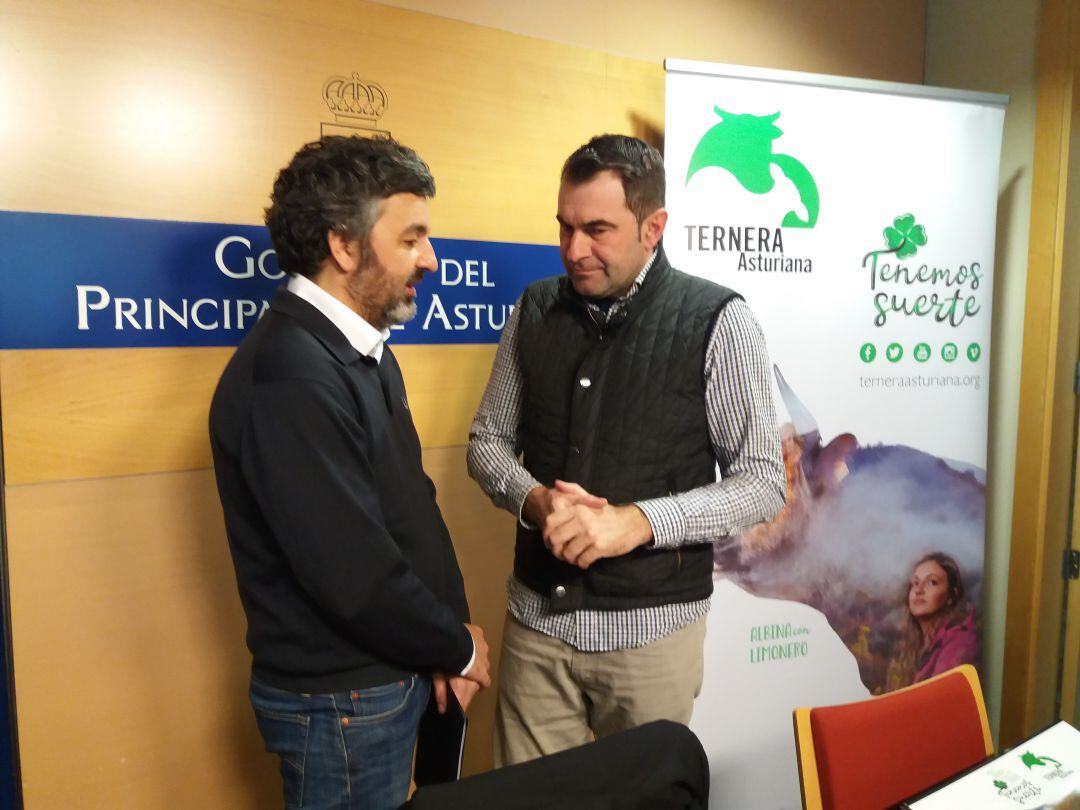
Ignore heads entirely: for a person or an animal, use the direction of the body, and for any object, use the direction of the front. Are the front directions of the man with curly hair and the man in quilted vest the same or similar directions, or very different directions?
very different directions

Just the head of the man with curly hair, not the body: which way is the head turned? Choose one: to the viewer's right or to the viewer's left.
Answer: to the viewer's right

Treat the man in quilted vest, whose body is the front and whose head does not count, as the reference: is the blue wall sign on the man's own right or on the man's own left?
on the man's own right

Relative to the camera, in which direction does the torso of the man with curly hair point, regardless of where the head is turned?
to the viewer's right

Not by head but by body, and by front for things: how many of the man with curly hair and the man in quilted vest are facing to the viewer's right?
1

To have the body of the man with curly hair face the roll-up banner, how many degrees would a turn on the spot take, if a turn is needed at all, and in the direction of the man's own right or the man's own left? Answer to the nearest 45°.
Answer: approximately 45° to the man's own left

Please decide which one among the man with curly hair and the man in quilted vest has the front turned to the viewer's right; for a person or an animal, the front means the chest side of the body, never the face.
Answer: the man with curly hair

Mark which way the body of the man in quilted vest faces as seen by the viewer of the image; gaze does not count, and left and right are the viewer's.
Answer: facing the viewer and to the left of the viewer
